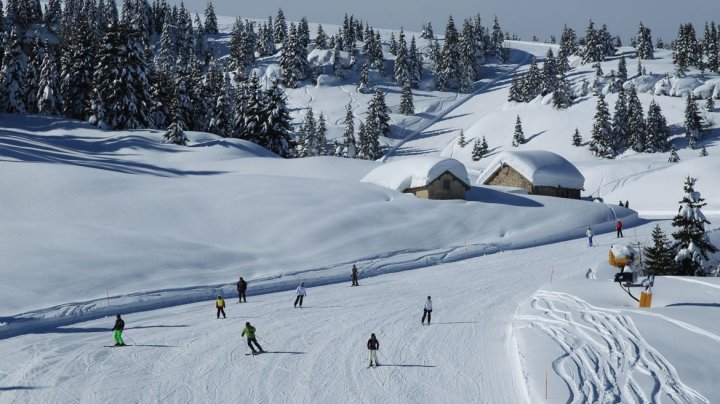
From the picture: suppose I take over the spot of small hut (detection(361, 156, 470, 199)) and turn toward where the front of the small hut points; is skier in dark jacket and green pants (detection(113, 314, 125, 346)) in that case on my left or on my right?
on my right

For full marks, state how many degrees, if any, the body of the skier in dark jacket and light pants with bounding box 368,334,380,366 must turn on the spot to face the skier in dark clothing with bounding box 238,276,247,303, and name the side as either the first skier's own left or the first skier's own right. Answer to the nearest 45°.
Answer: approximately 135° to the first skier's own right

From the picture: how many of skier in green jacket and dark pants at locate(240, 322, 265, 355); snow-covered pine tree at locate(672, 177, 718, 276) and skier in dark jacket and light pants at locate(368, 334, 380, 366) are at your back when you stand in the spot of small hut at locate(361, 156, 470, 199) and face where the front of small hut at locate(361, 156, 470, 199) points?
0

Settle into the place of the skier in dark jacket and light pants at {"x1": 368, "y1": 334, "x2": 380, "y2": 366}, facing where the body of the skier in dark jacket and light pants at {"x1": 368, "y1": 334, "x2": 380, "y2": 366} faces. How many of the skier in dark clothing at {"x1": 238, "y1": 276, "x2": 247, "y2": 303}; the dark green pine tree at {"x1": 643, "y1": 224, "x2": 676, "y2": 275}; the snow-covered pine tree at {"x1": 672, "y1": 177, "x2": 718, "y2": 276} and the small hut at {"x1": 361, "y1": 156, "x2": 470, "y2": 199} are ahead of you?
0

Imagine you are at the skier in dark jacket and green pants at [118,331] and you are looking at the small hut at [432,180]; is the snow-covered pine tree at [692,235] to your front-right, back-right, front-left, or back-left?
front-right

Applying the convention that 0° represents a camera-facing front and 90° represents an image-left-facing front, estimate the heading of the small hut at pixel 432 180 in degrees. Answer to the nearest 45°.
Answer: approximately 315°

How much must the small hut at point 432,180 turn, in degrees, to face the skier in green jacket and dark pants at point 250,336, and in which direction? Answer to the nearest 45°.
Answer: approximately 45° to its right

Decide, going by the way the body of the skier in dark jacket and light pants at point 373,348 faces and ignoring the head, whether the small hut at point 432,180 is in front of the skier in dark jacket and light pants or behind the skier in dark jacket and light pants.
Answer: behind

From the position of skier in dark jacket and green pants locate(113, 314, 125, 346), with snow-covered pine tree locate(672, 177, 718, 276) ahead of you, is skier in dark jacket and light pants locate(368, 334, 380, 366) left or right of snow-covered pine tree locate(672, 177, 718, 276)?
right

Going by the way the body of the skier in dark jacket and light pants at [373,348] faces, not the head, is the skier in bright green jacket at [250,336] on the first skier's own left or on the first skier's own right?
on the first skier's own right

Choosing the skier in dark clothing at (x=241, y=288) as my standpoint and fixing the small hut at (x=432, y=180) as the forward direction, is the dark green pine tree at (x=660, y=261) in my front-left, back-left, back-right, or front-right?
front-right

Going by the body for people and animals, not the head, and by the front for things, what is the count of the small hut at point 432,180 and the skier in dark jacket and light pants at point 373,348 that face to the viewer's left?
0

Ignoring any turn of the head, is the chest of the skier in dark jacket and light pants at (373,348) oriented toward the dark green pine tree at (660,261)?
no
